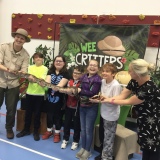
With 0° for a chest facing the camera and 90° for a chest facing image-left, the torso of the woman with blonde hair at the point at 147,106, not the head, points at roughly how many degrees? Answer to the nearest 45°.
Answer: approximately 90°

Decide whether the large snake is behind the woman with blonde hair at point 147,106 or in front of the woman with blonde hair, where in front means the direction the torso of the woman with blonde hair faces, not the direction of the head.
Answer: in front

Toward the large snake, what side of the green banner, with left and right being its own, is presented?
front

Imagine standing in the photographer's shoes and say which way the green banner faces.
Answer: facing the viewer

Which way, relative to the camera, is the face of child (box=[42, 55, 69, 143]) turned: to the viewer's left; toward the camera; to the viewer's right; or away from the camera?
toward the camera

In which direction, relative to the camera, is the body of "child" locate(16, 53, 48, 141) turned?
toward the camera

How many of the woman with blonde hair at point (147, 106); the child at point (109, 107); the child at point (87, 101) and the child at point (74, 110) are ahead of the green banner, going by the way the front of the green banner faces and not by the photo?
4

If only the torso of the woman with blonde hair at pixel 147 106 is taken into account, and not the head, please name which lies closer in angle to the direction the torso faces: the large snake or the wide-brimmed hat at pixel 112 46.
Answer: the large snake

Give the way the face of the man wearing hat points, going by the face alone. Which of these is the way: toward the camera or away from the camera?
toward the camera
